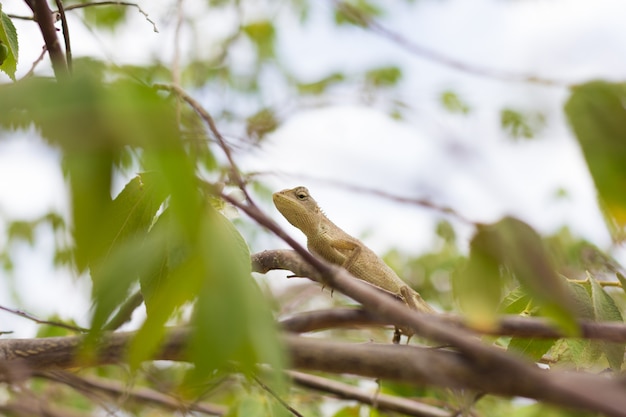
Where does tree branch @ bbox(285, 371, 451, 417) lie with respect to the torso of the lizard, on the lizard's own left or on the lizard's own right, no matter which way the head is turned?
on the lizard's own left

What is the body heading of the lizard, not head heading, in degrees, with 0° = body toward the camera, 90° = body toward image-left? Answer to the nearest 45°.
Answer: approximately 90°

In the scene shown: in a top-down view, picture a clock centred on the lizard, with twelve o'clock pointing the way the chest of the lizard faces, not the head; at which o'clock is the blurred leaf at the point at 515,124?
The blurred leaf is roughly at 5 o'clock from the lizard.

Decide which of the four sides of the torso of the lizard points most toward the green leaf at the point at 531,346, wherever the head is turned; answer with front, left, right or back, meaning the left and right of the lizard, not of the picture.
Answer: back

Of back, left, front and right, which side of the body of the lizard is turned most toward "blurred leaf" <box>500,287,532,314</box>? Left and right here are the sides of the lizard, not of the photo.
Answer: back
